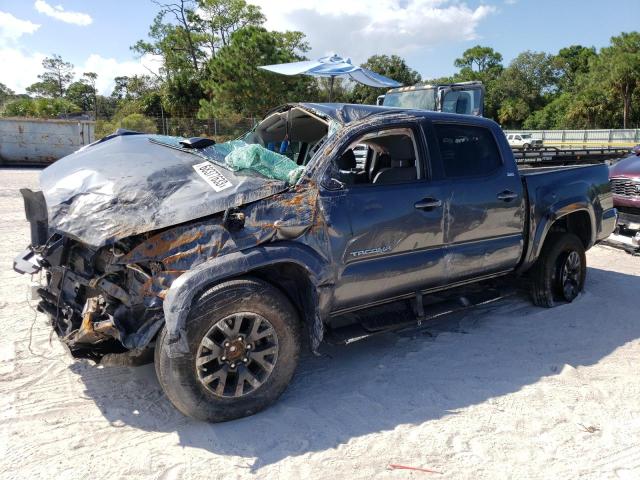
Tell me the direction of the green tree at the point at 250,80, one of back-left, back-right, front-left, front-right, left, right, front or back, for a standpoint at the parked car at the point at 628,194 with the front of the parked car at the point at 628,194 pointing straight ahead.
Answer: right

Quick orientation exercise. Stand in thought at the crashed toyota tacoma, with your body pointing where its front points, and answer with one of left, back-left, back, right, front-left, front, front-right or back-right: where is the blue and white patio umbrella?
back-right

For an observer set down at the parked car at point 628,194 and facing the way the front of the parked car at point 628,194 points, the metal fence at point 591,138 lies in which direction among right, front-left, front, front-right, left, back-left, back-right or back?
back-right

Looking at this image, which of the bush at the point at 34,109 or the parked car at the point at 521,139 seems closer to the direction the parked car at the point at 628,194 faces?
the bush

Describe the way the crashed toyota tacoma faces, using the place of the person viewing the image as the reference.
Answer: facing the viewer and to the left of the viewer

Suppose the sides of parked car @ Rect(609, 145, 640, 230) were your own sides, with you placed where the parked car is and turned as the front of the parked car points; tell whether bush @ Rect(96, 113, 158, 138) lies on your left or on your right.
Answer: on your right

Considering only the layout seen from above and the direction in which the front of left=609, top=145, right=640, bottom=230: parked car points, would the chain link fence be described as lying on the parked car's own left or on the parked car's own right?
on the parked car's own right

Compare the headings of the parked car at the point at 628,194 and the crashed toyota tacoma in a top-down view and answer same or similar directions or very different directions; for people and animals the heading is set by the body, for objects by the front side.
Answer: same or similar directions

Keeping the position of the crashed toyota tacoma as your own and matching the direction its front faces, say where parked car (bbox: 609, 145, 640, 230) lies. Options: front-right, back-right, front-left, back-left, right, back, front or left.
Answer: back

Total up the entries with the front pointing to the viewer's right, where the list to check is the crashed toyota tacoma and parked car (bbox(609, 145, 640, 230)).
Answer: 0

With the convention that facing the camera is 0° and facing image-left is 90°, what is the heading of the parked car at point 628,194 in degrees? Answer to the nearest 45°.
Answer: approximately 45°
